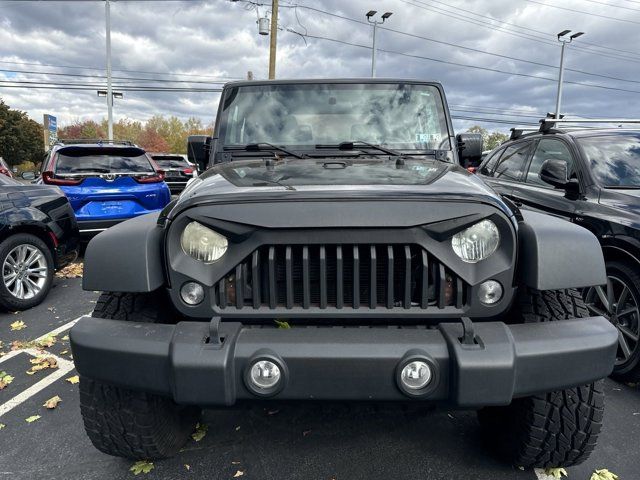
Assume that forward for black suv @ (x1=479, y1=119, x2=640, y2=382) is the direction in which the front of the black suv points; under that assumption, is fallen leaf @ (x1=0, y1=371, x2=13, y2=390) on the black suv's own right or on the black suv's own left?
on the black suv's own right

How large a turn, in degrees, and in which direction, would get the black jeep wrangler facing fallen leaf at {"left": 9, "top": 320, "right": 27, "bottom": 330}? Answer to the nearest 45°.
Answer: approximately 135° to its right

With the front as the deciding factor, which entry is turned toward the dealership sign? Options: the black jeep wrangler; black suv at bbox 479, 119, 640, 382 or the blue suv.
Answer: the blue suv

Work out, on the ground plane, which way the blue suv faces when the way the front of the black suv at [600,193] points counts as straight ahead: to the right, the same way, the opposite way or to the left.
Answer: the opposite way

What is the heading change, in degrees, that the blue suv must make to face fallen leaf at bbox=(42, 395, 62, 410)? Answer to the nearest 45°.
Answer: approximately 180°

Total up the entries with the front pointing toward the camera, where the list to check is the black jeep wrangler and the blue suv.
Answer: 1

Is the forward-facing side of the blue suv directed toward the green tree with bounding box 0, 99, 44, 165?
yes

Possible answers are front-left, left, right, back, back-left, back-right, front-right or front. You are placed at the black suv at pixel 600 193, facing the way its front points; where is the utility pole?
back

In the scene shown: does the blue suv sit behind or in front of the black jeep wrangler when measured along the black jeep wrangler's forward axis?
behind

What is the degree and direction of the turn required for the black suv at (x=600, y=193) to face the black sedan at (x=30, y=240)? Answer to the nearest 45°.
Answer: approximately 135° to its right

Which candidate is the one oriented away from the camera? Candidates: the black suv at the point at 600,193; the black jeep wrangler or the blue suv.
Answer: the blue suv

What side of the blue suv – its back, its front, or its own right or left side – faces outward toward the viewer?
back
